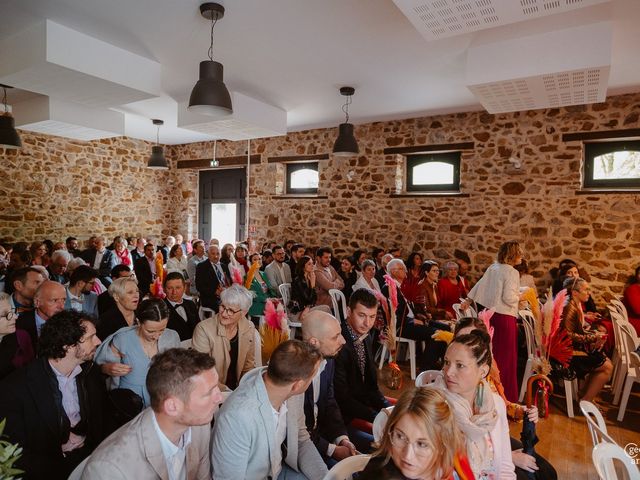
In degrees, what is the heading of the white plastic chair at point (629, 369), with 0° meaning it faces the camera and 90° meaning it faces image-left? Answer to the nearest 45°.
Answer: approximately 270°

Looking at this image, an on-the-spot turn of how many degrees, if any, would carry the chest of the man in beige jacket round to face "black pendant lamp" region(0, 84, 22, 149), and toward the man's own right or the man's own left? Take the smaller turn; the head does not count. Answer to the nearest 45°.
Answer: approximately 135° to the man's own left

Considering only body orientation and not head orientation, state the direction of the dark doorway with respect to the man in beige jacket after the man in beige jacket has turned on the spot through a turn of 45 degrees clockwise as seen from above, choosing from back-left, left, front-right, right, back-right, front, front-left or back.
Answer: back

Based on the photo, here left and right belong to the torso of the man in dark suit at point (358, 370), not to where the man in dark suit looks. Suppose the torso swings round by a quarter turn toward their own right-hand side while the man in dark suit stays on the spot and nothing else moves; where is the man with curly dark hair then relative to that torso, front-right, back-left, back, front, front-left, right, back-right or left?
front

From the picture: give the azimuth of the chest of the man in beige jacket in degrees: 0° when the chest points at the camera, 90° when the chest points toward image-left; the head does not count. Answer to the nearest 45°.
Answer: approximately 315°
